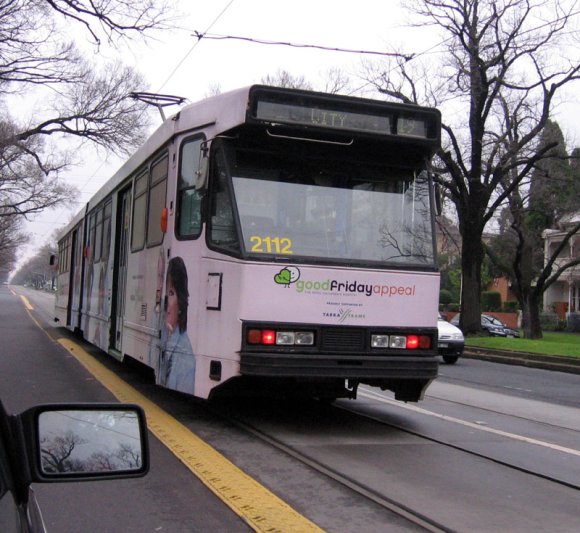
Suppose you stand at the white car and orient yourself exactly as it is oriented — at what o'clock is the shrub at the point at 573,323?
The shrub is roughly at 8 o'clock from the white car.

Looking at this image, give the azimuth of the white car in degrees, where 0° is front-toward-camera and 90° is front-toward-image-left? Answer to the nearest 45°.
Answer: approximately 315°

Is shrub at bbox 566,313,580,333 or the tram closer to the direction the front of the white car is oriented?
the tram

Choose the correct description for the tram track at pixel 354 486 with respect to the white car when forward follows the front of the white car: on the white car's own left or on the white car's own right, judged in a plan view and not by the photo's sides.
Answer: on the white car's own right

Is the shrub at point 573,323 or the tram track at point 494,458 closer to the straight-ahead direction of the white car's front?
the tram track

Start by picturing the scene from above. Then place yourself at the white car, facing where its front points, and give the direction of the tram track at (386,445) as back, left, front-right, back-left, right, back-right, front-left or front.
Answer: front-right

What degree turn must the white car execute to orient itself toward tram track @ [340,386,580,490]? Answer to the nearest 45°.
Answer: approximately 45° to its right
